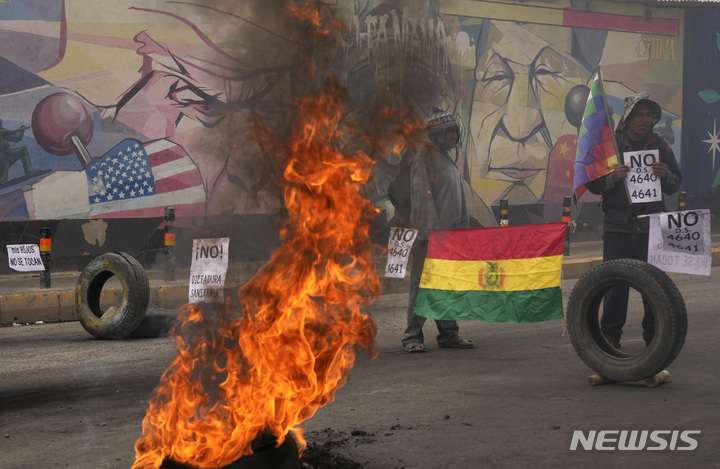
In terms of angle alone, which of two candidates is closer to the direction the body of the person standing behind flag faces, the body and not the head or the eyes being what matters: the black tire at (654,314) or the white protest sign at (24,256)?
the black tire

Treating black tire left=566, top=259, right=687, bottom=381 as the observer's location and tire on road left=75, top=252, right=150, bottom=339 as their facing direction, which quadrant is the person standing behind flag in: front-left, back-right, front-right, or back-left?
front-right

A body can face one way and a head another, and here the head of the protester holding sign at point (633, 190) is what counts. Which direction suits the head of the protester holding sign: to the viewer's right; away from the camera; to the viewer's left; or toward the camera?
toward the camera

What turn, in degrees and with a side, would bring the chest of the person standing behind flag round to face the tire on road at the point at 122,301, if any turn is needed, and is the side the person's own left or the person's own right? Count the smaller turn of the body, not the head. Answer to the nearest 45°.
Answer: approximately 135° to the person's own right

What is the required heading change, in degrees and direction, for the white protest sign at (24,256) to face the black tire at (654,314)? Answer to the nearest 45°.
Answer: approximately 45° to its left

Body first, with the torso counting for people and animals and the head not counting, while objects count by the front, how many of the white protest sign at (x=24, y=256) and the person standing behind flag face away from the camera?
0

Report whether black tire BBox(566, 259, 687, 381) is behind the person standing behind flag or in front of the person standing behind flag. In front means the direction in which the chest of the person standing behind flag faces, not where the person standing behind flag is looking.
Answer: in front

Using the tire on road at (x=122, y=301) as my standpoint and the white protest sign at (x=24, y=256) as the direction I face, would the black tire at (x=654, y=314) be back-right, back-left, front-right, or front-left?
back-right

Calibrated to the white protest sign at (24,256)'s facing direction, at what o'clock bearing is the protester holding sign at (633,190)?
The protester holding sign is roughly at 11 o'clock from the white protest sign.

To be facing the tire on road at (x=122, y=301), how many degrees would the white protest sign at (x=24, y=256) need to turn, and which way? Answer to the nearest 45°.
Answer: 0° — it already faces it

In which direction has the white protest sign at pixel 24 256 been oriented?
toward the camera

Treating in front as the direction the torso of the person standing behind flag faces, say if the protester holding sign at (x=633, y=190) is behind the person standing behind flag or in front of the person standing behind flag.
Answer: in front

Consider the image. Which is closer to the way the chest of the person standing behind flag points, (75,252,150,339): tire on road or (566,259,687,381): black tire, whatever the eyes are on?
the black tire

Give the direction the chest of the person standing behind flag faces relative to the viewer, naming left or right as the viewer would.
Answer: facing the viewer and to the right of the viewer

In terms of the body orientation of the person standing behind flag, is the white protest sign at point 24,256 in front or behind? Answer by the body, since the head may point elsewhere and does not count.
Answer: behind
